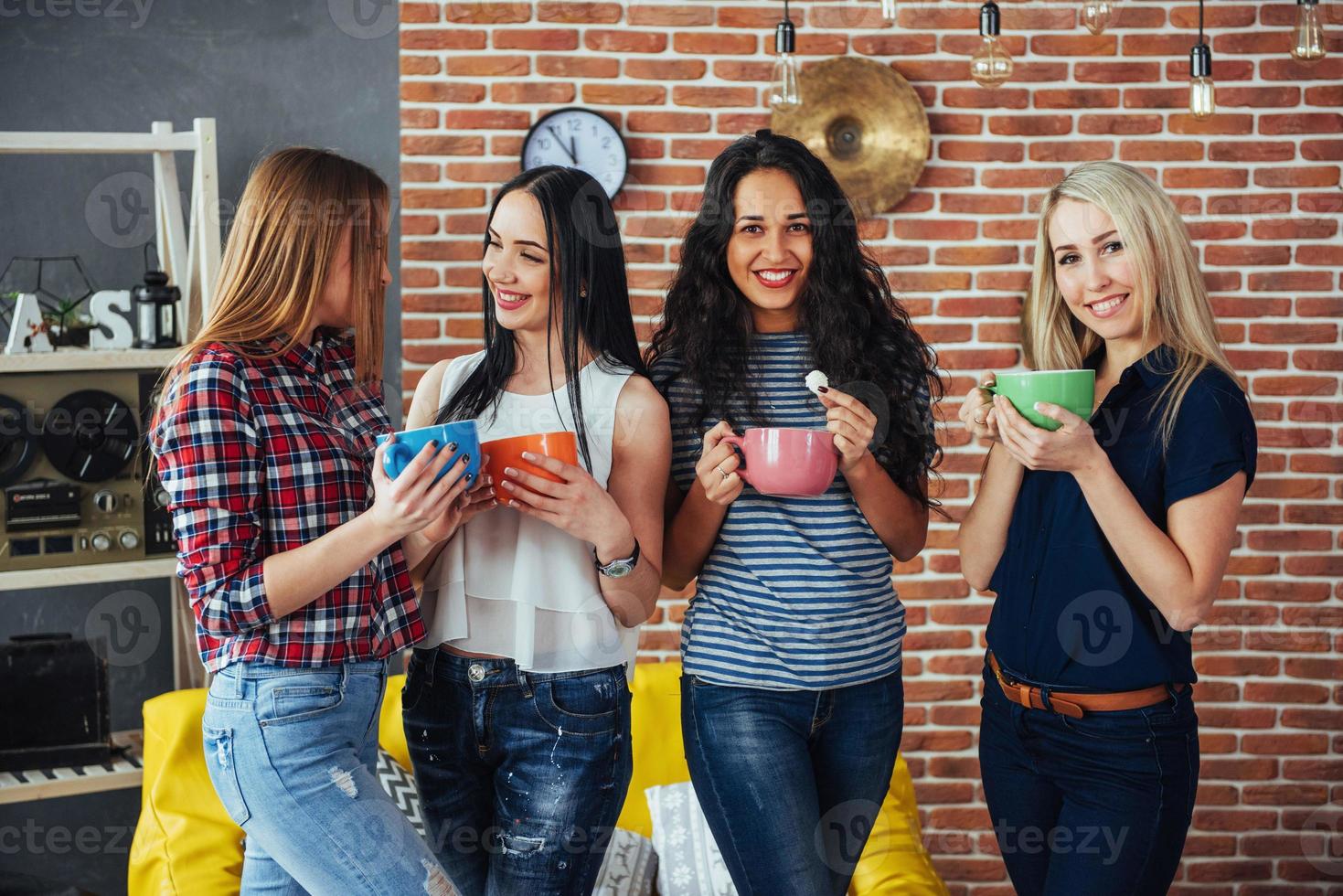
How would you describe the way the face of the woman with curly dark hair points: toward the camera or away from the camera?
toward the camera

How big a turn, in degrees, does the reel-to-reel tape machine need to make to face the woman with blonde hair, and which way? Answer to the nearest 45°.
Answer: approximately 45° to its left

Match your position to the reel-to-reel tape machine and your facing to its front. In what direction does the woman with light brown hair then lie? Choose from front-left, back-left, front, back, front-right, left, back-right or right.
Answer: front

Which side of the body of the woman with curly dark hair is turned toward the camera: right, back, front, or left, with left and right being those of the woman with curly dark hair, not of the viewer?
front

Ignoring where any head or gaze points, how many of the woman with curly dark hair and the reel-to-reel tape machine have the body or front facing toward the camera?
2

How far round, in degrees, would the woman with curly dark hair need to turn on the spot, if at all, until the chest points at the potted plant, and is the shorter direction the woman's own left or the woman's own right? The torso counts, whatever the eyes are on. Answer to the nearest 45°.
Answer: approximately 135° to the woman's own right

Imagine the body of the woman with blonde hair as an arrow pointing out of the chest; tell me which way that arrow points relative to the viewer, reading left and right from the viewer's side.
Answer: facing the viewer and to the left of the viewer

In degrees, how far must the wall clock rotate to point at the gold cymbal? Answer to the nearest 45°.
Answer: approximately 90° to its left

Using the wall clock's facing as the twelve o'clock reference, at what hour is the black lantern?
The black lantern is roughly at 2 o'clock from the wall clock.

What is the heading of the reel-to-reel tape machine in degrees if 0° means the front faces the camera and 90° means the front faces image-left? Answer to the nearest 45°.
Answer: approximately 0°

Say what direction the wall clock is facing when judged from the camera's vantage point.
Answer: facing the viewer

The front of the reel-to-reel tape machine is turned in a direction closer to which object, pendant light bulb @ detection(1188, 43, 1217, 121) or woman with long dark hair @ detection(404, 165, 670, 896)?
the woman with long dark hair

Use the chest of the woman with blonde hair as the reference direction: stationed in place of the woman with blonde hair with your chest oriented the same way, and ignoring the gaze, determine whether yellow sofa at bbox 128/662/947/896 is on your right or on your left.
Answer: on your right

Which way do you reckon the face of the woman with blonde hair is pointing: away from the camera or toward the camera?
toward the camera
